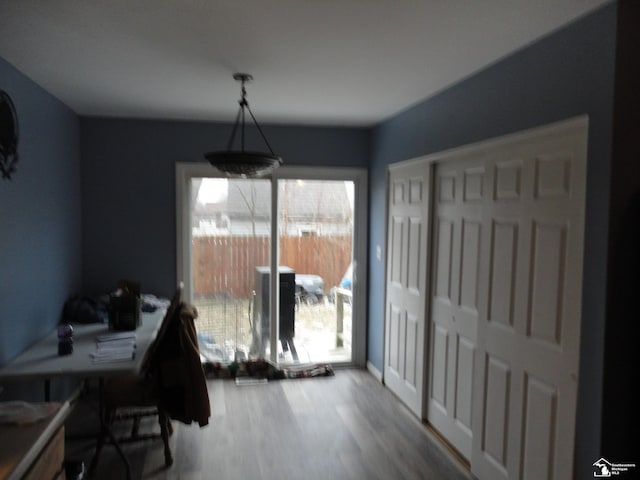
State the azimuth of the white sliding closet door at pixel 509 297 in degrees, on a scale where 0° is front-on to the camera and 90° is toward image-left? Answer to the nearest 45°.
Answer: approximately 45°

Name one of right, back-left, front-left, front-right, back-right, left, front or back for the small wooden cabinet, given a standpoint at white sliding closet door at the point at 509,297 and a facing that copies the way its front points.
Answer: front

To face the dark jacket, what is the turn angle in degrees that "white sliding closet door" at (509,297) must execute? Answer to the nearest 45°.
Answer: approximately 45° to its right

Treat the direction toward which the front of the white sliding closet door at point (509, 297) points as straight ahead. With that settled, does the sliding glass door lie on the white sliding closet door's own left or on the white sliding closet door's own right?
on the white sliding closet door's own right

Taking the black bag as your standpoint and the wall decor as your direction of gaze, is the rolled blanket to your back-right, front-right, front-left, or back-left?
back-left

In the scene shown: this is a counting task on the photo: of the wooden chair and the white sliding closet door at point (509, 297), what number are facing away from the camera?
0

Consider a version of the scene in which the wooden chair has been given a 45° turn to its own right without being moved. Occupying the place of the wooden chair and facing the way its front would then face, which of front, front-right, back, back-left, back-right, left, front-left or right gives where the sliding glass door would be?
right

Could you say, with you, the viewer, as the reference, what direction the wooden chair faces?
facing to the left of the viewer
